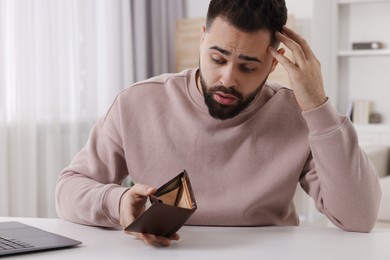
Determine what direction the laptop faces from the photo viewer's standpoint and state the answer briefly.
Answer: facing away from the viewer and to the right of the viewer

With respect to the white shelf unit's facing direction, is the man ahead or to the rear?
ahead

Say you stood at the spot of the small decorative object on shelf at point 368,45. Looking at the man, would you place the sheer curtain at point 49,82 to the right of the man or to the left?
right

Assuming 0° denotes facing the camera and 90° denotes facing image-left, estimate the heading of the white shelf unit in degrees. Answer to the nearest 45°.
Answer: approximately 0°

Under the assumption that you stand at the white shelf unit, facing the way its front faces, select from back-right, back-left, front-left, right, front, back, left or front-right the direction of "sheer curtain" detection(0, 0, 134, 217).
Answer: front-right

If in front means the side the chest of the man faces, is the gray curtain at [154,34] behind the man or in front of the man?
behind

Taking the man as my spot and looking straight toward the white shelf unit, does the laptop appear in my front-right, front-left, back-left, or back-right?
back-left

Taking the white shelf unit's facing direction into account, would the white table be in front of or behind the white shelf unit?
in front

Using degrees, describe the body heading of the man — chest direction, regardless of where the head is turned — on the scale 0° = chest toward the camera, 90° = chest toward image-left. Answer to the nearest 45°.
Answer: approximately 0°
